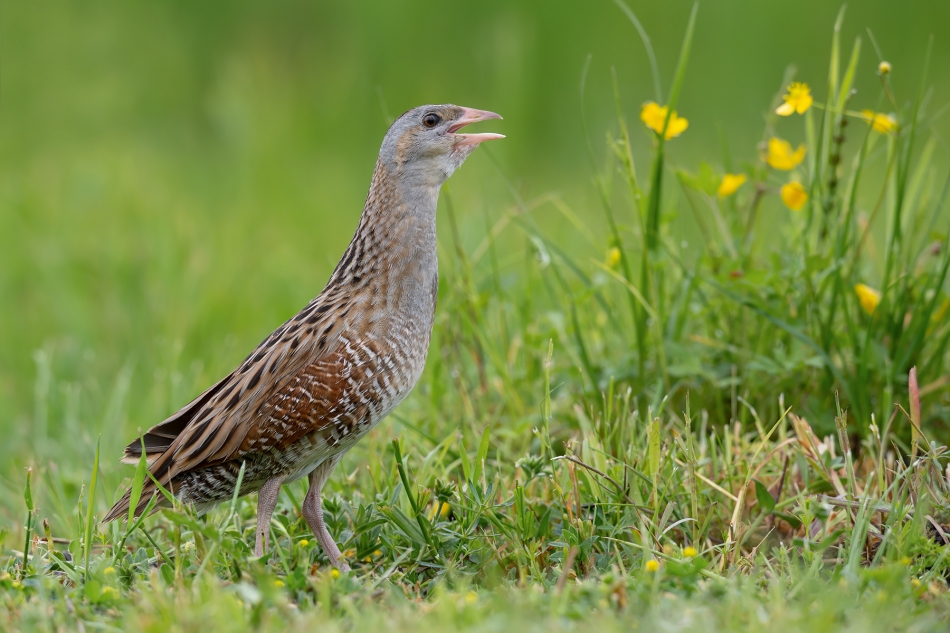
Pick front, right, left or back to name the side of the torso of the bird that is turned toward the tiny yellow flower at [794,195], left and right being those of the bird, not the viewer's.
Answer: front

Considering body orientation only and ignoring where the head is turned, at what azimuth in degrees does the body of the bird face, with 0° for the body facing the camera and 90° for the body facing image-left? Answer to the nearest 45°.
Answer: approximately 270°

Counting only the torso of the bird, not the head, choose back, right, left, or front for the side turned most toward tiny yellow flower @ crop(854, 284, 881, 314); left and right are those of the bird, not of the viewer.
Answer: front

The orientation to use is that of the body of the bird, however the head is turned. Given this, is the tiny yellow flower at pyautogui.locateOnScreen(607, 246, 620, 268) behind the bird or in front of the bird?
in front

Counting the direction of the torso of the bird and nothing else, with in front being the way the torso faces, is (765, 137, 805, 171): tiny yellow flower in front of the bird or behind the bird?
in front
